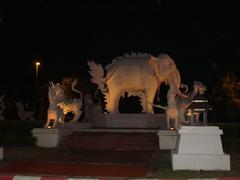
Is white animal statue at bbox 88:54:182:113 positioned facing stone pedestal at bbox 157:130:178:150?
no

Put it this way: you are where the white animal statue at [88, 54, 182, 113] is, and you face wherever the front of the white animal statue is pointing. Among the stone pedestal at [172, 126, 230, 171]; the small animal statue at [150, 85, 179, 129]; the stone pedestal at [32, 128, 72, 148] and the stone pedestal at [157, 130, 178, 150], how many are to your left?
0

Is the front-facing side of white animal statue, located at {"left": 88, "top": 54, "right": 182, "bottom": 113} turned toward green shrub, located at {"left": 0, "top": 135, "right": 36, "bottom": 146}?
no

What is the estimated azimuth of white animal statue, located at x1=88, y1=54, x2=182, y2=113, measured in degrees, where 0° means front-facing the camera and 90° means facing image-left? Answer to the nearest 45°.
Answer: approximately 270°

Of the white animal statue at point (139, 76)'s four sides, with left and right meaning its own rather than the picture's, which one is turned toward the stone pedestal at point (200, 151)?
right

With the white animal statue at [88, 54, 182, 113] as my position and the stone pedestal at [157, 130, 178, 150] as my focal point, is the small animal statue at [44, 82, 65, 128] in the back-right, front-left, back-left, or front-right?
front-right

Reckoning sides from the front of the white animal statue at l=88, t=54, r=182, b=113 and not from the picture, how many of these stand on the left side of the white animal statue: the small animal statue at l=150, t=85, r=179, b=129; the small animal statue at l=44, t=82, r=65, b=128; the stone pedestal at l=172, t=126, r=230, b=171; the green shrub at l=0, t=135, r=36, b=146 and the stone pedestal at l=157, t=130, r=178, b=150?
0

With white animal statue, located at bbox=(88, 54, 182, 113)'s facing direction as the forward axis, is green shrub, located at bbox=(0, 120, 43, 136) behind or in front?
behind

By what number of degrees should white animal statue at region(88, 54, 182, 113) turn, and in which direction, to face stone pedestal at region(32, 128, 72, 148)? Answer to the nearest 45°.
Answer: approximately 135° to its right

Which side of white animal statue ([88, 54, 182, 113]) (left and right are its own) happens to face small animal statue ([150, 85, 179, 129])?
right
